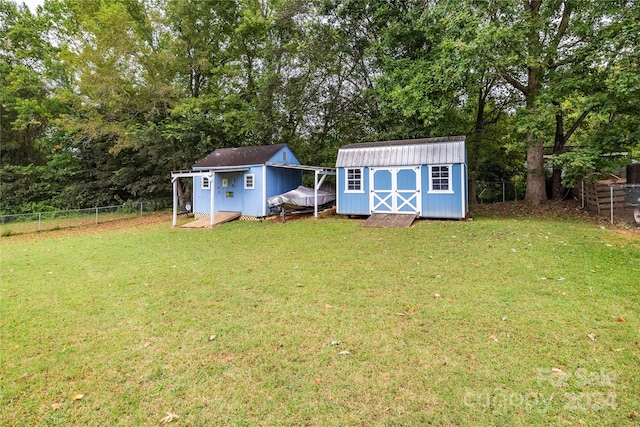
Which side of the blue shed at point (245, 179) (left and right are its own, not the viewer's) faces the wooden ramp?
left

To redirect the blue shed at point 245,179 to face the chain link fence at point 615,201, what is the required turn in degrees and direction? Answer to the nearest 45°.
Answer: approximately 90° to its left

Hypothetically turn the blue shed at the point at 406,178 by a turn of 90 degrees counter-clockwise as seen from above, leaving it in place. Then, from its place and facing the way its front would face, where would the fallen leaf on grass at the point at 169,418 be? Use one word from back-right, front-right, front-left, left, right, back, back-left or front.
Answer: right

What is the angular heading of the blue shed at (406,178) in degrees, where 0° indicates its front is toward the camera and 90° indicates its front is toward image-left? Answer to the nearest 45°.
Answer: approximately 0°

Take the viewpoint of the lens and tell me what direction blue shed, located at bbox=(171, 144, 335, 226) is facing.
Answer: facing the viewer and to the left of the viewer

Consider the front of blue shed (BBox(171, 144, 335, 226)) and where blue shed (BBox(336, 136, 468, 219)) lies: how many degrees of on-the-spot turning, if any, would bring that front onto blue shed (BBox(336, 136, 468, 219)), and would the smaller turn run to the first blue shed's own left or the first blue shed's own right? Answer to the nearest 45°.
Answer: approximately 90° to the first blue shed's own left

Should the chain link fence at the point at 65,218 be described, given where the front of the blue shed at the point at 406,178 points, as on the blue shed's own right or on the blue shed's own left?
on the blue shed's own right

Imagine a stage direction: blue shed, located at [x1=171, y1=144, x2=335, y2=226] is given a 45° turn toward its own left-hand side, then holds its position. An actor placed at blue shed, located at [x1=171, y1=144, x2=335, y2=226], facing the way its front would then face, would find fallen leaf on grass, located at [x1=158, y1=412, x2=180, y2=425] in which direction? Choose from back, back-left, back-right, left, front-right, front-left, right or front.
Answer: front

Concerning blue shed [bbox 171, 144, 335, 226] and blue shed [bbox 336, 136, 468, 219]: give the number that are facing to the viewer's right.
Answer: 0
